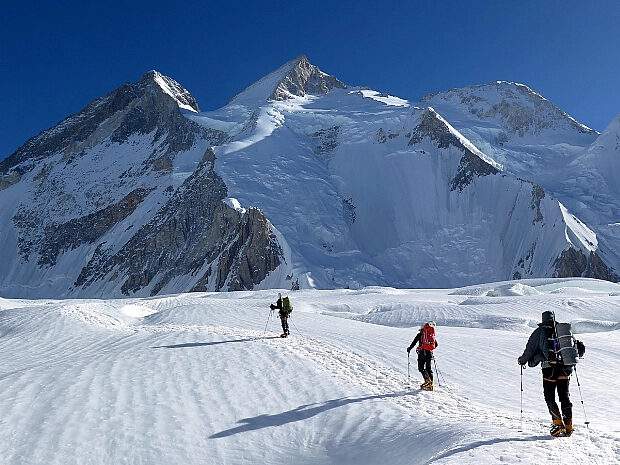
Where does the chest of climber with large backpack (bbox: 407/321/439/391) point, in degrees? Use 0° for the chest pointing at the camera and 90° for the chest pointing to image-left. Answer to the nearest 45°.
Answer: approximately 135°

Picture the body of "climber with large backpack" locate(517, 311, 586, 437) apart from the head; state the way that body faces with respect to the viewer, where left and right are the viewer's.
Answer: facing away from the viewer and to the left of the viewer

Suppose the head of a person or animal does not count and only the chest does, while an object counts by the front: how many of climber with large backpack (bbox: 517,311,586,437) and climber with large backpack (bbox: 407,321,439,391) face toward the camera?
0

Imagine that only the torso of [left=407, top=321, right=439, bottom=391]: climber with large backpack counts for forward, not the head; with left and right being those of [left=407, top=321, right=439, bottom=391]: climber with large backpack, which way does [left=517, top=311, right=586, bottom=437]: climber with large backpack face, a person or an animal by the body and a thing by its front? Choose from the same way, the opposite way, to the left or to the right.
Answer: the same way

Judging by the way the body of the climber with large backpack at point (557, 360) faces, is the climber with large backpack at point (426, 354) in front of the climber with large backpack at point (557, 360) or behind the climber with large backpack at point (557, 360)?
in front

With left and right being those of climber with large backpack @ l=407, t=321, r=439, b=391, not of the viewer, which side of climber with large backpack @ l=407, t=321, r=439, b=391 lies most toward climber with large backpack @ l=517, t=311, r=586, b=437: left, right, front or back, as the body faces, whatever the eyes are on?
back
